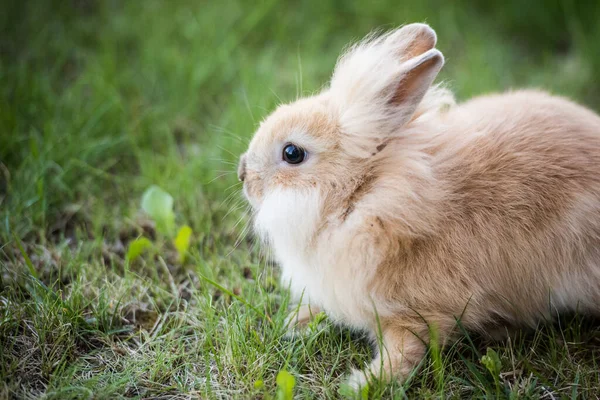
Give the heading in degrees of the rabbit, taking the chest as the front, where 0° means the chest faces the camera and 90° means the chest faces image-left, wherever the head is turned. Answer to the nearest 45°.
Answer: approximately 90°
